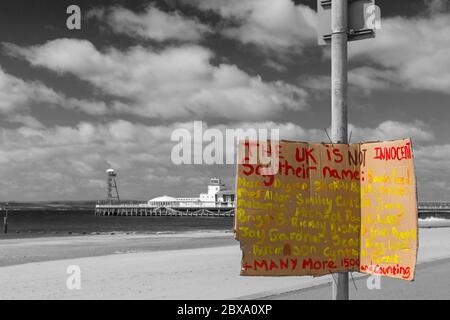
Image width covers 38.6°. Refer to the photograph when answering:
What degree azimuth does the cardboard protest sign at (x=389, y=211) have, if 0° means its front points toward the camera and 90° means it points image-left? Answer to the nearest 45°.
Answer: approximately 45°

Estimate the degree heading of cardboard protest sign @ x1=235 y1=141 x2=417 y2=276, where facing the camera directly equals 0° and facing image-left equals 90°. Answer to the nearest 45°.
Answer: approximately 0°
